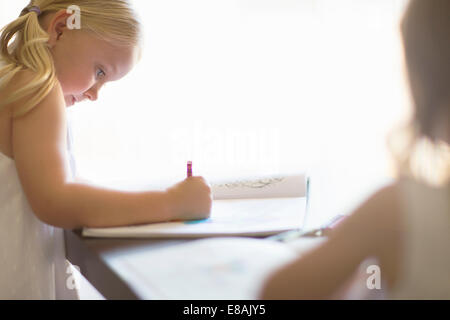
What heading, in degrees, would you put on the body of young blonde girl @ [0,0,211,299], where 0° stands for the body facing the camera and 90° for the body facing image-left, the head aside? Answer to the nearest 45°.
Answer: approximately 270°

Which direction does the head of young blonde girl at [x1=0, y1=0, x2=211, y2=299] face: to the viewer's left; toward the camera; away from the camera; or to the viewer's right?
to the viewer's right
